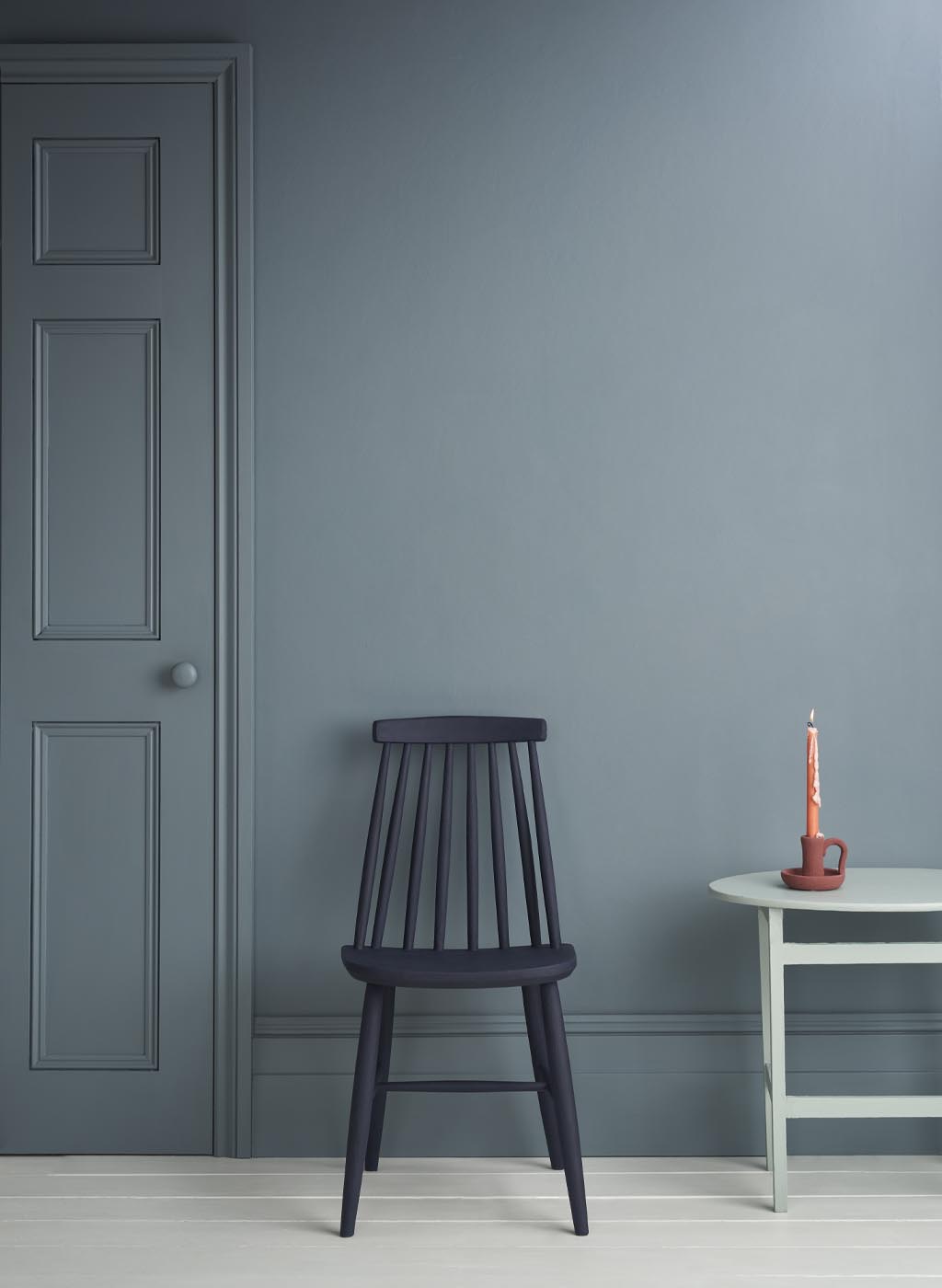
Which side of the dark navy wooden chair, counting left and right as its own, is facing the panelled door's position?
right

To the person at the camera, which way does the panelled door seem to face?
facing the viewer

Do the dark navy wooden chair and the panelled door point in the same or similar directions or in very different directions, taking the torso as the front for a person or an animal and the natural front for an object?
same or similar directions

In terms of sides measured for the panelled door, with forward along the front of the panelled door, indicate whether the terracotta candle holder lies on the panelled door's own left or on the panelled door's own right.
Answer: on the panelled door's own left

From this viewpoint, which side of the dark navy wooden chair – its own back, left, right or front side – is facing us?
front

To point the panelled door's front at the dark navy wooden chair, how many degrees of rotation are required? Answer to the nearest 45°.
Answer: approximately 45° to its left

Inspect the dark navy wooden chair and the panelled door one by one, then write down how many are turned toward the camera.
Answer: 2

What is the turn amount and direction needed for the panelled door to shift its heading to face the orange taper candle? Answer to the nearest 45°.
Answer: approximately 45° to its left
